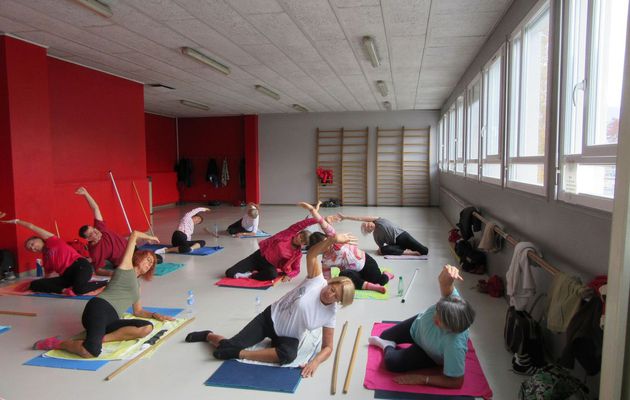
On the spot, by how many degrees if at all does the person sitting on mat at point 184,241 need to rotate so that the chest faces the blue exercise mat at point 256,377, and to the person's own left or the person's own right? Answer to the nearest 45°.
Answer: approximately 45° to the person's own right

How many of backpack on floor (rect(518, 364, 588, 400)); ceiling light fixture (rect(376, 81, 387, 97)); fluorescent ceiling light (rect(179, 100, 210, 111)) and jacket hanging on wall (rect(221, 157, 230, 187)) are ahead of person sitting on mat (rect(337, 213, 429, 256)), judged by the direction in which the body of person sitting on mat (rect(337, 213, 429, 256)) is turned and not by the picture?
1

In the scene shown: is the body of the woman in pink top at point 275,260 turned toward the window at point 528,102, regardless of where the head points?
no

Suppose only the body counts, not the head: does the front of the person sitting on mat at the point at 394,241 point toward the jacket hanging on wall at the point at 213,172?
no

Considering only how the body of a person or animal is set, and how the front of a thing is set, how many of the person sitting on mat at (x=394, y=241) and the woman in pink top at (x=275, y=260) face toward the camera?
2

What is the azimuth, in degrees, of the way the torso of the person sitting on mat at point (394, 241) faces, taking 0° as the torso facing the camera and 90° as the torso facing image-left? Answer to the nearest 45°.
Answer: approximately 0°

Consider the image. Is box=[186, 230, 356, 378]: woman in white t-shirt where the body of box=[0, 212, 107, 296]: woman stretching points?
no

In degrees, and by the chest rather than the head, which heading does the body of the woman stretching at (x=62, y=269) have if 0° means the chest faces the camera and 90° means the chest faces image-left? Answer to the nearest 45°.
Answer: approximately 45°

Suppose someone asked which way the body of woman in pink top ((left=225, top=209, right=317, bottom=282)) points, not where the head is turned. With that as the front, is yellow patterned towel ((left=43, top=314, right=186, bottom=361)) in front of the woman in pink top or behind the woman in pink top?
in front

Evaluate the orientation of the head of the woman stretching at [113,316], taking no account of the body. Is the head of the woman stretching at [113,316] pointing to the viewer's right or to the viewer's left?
to the viewer's right

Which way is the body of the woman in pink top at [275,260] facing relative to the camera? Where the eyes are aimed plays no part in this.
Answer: toward the camera

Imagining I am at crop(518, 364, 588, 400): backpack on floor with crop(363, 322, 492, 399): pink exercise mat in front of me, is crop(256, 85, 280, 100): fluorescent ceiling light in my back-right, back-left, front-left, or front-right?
front-right

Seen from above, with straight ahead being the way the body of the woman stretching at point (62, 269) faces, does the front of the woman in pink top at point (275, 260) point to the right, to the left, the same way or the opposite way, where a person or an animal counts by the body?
the same way
